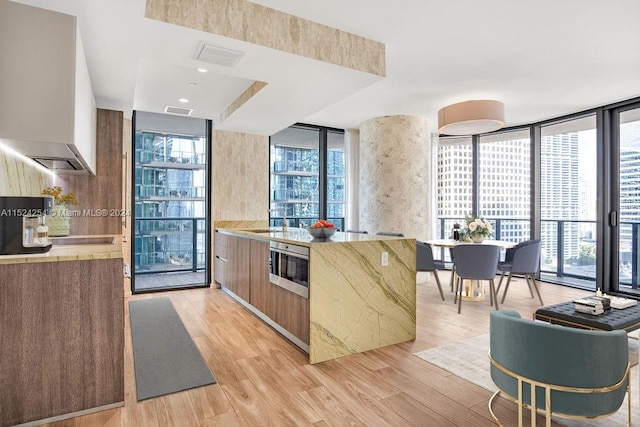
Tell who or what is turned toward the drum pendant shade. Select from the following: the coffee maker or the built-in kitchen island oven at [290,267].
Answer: the coffee maker

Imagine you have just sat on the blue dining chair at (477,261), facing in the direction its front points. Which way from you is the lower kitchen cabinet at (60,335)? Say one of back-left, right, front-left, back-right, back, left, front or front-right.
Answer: back-left

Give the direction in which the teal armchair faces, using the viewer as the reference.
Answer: facing away from the viewer and to the right of the viewer

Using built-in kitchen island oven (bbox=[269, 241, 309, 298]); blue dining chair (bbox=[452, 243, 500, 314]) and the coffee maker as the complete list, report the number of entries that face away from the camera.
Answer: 1

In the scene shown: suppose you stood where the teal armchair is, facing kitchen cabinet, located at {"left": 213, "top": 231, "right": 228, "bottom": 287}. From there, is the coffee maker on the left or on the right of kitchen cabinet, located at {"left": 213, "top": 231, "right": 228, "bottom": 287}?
left

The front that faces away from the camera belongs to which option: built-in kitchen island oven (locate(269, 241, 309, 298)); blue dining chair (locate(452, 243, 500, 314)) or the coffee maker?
the blue dining chair

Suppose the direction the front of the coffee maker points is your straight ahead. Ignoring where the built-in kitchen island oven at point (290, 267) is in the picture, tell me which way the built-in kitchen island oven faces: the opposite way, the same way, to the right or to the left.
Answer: the opposite way

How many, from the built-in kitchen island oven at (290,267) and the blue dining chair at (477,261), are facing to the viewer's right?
0

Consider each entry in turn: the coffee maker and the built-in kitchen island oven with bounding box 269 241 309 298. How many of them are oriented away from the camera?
0

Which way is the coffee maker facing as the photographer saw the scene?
facing to the right of the viewer

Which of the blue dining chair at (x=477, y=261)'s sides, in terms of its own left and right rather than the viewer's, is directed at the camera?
back

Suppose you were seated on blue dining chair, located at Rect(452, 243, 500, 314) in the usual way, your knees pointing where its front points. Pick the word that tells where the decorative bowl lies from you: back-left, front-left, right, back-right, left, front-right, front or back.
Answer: back-left

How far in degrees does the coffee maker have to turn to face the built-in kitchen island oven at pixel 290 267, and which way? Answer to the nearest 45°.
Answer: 0° — it already faces it
